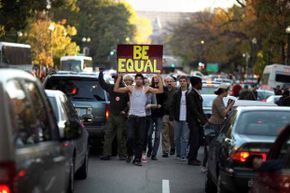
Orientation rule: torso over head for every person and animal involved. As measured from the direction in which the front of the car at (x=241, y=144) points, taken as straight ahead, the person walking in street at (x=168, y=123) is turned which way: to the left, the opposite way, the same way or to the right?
the opposite way

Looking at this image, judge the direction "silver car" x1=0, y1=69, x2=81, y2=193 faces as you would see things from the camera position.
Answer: facing away from the viewer and to the right of the viewer

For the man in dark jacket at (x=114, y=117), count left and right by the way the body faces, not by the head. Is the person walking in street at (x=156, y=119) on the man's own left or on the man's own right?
on the man's own left

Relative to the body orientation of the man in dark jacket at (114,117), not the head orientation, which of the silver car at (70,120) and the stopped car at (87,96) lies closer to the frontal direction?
the silver car

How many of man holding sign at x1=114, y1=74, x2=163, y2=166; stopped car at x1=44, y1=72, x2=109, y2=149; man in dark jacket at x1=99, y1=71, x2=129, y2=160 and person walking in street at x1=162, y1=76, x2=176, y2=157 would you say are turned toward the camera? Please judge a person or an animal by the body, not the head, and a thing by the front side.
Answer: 3

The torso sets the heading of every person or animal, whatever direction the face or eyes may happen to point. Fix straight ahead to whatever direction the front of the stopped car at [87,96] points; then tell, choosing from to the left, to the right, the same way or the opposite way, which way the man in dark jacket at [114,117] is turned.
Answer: the opposite way

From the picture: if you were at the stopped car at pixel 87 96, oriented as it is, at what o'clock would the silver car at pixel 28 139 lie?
The silver car is roughly at 6 o'clock from the stopped car.

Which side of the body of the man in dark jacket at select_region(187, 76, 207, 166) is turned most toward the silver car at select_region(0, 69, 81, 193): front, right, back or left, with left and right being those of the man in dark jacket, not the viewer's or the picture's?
right
